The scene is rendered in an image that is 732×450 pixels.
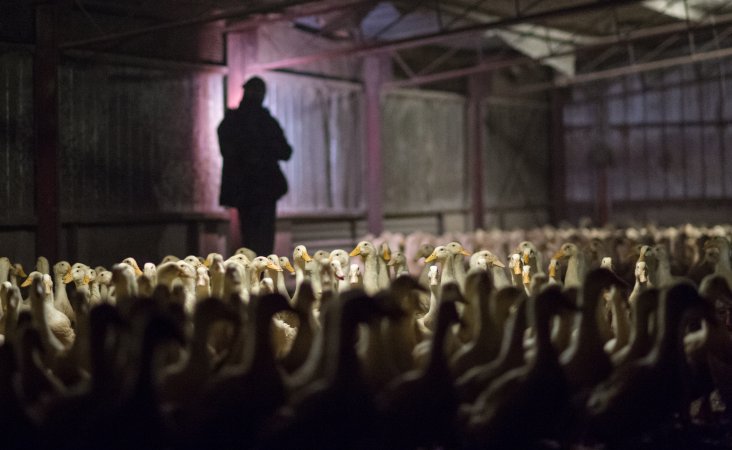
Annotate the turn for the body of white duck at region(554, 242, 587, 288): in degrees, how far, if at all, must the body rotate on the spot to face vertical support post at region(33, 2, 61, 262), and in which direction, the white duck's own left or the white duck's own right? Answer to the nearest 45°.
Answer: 0° — it already faces it

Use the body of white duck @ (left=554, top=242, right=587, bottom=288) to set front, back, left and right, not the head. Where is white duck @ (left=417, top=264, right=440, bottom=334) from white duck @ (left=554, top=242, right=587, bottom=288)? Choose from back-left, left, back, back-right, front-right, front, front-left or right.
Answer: front-left
